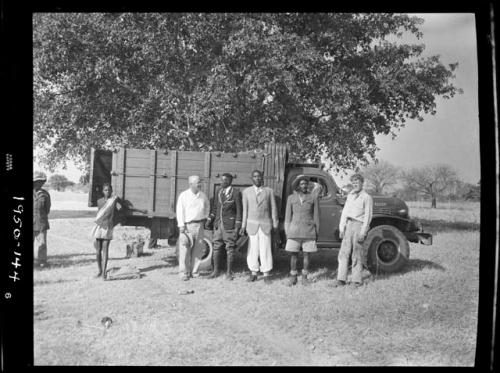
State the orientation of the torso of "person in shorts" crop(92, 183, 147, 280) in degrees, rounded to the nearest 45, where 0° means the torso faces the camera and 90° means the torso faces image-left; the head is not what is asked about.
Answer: approximately 0°

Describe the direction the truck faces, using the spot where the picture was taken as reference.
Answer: facing to the right of the viewer

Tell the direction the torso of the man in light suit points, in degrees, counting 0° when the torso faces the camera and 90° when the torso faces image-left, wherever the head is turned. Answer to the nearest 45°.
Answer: approximately 0°
